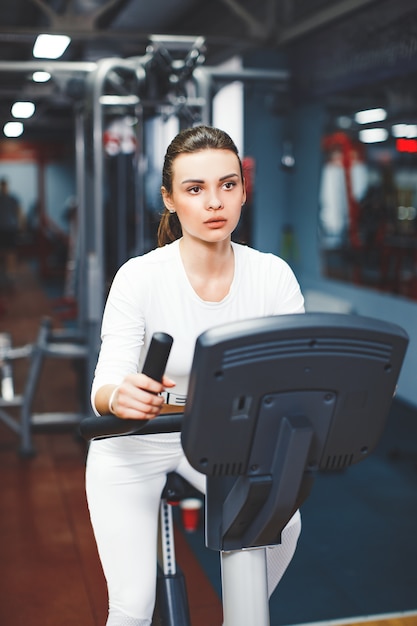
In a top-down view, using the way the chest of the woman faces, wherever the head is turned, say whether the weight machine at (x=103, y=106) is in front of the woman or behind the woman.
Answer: behind

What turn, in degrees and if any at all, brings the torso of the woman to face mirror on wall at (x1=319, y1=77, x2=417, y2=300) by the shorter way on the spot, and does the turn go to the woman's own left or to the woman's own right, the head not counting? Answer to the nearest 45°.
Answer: approximately 135° to the woman's own left

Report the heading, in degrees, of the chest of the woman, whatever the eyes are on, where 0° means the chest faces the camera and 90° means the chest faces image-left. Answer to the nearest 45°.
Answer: approximately 315°

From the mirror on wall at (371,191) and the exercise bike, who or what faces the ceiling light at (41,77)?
the mirror on wall

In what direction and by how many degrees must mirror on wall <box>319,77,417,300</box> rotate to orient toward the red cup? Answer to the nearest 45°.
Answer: approximately 45° to its left

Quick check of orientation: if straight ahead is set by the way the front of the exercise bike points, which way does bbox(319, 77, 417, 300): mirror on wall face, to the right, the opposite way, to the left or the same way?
to the right

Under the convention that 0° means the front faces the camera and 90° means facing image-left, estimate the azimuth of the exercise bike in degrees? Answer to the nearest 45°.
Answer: approximately 315°

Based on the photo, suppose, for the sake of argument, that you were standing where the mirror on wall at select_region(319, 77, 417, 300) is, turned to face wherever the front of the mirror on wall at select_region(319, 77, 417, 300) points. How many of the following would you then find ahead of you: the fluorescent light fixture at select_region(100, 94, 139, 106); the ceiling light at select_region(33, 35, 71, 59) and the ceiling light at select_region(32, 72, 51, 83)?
3

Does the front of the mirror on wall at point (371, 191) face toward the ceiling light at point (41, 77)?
yes
